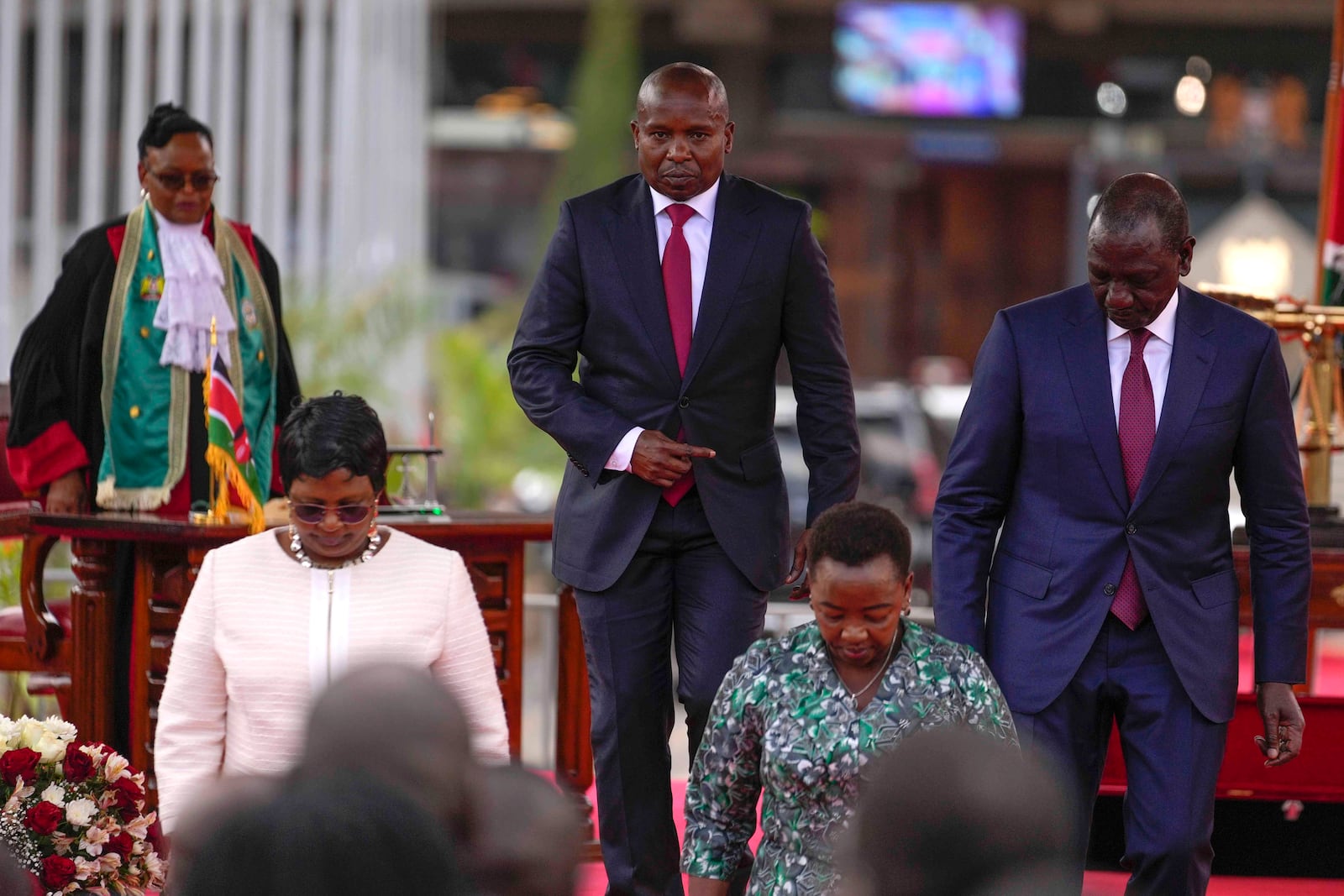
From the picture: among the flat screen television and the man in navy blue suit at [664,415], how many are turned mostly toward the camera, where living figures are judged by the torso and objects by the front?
2

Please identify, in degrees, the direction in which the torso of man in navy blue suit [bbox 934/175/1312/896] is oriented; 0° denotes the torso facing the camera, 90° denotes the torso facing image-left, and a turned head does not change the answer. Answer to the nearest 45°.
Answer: approximately 0°

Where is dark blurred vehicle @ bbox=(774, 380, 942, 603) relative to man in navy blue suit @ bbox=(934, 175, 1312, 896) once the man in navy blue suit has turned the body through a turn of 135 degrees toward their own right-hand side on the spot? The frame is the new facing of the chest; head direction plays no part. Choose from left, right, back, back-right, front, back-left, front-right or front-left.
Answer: front-right

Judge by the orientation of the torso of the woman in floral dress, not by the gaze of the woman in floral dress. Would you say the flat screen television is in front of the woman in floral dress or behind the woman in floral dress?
behind

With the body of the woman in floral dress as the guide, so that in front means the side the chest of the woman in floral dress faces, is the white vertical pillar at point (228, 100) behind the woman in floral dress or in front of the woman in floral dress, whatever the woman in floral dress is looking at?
behind

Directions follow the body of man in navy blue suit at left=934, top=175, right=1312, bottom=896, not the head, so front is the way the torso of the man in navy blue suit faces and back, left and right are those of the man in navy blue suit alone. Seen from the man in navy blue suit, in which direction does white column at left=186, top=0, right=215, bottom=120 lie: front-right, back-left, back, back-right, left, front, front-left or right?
back-right

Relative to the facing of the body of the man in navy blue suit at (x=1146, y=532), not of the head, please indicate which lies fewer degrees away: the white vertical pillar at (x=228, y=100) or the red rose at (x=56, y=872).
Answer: the red rose

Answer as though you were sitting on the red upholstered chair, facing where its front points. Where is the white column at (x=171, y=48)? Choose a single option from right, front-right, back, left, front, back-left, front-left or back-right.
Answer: back-left

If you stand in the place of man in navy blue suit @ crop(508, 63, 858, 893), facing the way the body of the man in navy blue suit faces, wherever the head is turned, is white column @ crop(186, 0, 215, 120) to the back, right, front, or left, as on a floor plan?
back
